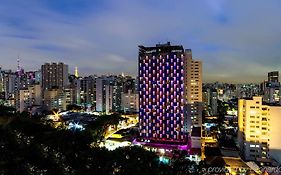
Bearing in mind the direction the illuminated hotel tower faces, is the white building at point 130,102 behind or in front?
behind

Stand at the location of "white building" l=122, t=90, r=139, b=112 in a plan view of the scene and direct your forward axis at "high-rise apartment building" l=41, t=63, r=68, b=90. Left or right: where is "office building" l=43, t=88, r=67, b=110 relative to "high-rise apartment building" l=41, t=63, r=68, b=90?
left

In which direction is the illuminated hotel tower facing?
toward the camera

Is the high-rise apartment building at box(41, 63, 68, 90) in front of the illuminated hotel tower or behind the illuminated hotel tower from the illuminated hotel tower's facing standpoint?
behind

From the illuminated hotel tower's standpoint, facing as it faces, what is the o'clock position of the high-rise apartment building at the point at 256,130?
The high-rise apartment building is roughly at 10 o'clock from the illuminated hotel tower.

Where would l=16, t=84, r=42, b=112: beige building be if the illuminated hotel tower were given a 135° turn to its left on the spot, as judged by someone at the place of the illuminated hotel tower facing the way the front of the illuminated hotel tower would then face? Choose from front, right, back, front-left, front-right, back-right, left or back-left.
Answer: left

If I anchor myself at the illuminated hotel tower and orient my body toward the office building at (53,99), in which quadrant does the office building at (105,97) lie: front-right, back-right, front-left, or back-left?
front-right

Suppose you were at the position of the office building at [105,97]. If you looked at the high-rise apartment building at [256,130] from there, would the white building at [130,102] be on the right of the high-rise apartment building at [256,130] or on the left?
left

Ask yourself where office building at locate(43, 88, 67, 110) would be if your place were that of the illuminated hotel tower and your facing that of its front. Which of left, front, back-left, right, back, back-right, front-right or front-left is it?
back-right

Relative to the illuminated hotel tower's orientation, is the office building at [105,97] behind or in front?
behind
